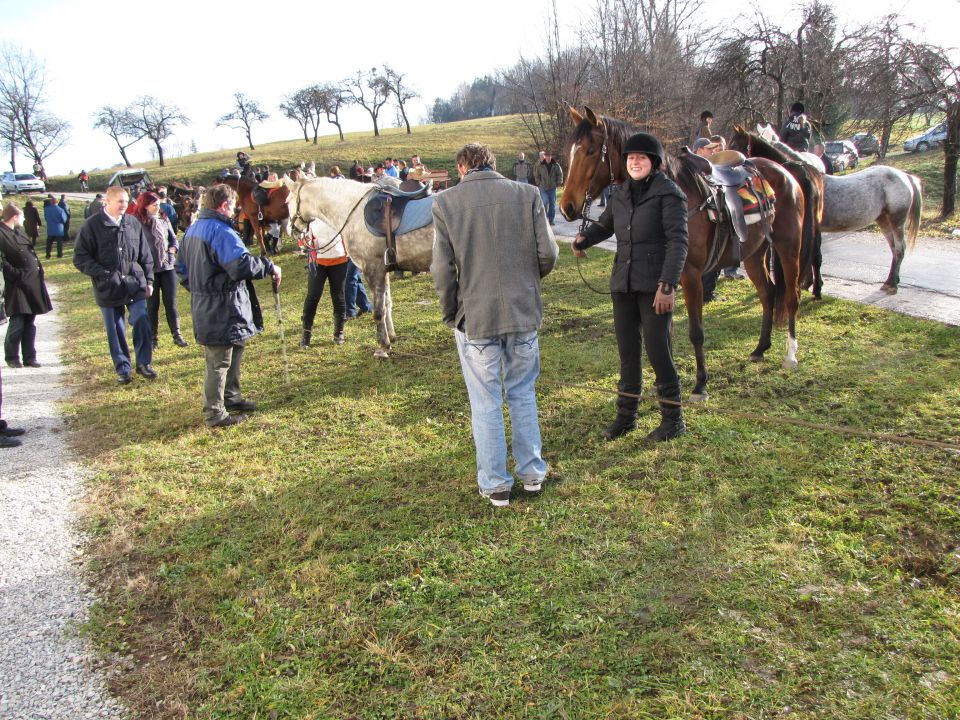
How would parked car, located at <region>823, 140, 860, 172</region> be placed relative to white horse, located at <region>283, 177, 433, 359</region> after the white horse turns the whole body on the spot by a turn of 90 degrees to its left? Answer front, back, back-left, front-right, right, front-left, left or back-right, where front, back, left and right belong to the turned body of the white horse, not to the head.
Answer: back-left

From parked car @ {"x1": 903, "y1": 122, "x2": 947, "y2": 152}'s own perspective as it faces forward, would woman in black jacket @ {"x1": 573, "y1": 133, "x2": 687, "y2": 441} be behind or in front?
in front

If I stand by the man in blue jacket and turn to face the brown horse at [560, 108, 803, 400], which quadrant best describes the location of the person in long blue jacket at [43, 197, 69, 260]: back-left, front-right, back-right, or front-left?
back-left

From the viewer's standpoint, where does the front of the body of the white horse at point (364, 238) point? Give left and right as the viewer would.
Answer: facing to the left of the viewer

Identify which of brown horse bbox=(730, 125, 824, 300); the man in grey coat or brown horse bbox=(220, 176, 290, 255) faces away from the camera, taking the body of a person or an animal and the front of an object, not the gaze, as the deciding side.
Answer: the man in grey coat

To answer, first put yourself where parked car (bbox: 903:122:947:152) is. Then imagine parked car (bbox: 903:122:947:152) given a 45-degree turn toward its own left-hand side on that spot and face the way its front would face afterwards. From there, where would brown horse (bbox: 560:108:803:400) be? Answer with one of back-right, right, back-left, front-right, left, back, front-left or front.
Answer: front

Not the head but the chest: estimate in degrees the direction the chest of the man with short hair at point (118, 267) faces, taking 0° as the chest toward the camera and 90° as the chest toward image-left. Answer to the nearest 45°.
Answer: approximately 315°

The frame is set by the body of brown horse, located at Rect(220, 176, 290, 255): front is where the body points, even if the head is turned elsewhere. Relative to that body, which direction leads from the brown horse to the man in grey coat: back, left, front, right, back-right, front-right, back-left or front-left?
left

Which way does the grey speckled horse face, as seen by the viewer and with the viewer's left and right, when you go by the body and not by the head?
facing to the left of the viewer

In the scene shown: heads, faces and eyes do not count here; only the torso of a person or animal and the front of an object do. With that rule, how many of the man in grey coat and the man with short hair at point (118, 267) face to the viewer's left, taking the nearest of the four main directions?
0
